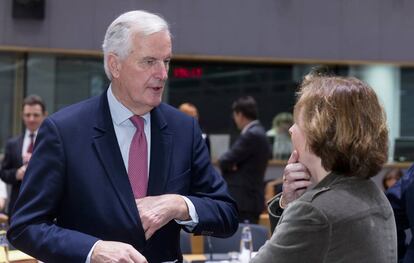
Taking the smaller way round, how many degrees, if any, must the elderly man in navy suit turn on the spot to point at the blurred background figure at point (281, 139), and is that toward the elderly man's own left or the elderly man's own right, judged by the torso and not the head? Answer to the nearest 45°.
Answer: approximately 135° to the elderly man's own left

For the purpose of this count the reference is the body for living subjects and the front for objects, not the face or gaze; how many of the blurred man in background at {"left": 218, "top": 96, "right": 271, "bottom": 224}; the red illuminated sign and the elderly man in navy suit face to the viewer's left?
1

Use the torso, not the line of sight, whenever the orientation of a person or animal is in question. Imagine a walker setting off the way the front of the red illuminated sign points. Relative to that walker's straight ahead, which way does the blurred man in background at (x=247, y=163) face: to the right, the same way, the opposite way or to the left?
to the right

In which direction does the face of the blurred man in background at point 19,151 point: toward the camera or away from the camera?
toward the camera

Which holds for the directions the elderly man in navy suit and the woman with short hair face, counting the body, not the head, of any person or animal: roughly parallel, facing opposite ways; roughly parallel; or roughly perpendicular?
roughly parallel, facing opposite ways

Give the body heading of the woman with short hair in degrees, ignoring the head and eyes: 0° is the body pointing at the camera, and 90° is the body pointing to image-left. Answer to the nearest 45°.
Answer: approximately 135°

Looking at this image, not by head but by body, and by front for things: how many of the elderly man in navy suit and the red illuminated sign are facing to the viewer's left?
0

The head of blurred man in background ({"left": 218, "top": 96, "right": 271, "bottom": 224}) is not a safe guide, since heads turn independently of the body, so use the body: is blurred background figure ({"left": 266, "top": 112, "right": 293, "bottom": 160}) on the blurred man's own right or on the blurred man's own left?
on the blurred man's own right

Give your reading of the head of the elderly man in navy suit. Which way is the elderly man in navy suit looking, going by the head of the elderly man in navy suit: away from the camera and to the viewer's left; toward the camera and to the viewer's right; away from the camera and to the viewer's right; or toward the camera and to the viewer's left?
toward the camera and to the viewer's right

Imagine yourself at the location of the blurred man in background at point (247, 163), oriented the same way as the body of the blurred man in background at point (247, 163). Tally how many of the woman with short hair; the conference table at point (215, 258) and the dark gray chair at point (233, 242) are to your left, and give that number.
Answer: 3

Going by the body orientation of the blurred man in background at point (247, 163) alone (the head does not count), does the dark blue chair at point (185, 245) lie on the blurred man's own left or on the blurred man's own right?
on the blurred man's own left

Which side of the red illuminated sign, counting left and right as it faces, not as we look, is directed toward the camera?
front

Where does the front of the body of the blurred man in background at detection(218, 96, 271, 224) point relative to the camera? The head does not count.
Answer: to the viewer's left

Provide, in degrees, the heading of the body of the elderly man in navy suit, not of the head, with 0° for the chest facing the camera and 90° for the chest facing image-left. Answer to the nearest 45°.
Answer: approximately 315°

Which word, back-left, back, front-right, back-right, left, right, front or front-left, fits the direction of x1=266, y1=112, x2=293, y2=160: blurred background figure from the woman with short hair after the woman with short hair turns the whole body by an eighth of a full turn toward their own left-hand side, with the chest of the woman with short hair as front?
right

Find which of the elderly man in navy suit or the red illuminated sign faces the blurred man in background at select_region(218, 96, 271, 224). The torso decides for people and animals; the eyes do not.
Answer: the red illuminated sign

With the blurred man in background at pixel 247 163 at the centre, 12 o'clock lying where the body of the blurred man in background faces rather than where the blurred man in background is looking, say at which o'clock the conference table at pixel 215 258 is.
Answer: The conference table is roughly at 9 o'clock from the blurred man in background.
